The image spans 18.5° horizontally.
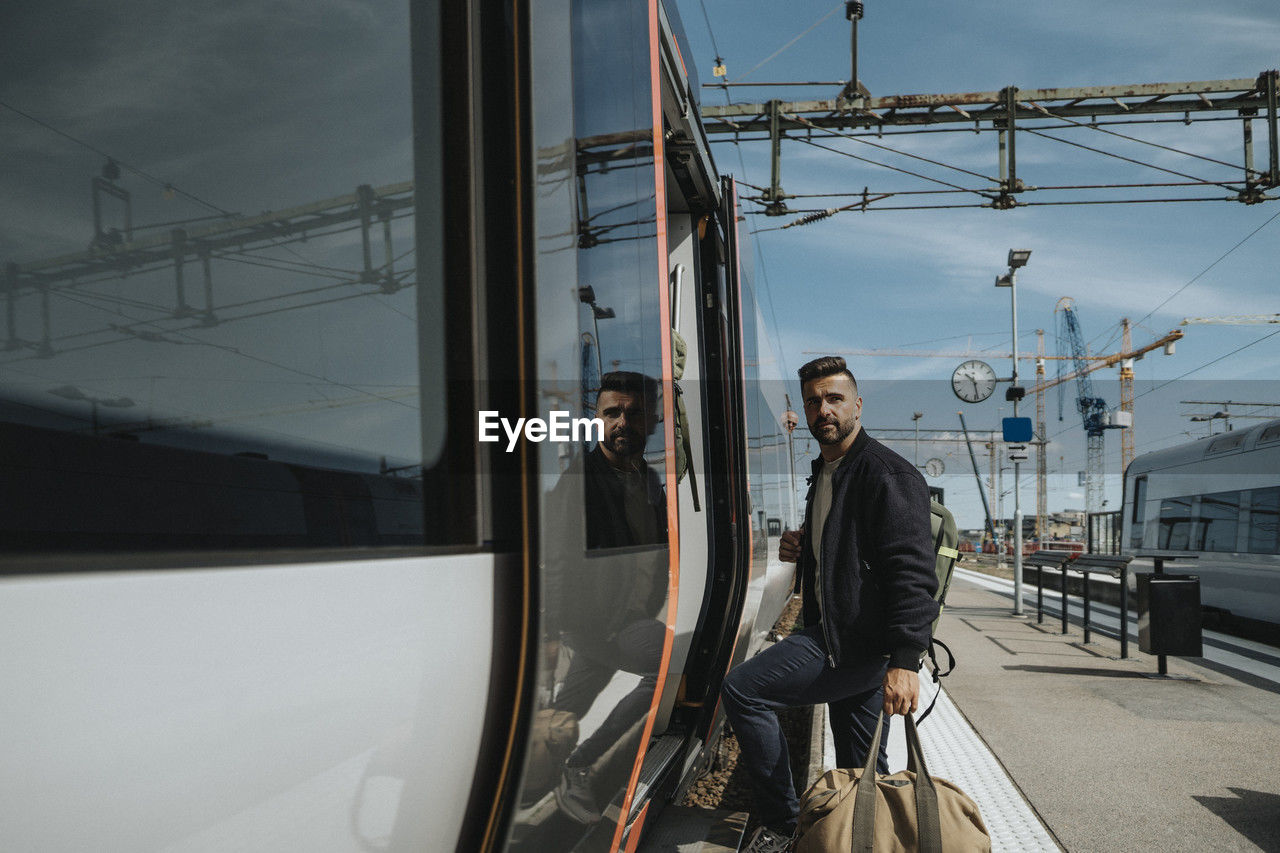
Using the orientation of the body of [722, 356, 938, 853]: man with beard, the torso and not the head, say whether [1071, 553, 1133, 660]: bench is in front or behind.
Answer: behind

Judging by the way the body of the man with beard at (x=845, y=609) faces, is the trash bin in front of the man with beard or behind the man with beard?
behind

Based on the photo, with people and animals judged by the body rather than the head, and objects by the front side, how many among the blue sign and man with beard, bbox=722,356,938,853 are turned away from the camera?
0

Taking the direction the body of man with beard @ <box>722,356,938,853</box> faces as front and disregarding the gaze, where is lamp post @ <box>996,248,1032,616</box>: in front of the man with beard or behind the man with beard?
behind

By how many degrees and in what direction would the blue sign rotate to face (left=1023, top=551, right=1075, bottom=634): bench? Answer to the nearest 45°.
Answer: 0° — it already faces it

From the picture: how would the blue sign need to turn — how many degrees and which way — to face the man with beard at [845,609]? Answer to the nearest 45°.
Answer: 0° — it already faces them

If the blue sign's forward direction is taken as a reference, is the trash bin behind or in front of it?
in front

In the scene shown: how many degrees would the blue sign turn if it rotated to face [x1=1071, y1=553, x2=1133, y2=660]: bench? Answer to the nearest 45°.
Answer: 0° — it already faces it

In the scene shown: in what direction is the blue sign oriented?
toward the camera
